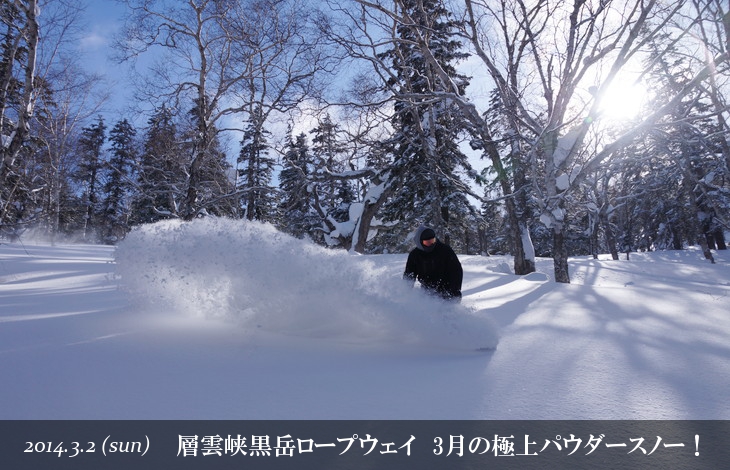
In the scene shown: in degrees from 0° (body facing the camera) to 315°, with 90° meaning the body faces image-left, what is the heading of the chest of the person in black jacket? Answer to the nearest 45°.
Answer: approximately 315°

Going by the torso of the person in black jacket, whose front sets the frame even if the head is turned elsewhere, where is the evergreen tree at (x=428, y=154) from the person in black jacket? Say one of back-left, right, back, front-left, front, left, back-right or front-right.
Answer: back-left

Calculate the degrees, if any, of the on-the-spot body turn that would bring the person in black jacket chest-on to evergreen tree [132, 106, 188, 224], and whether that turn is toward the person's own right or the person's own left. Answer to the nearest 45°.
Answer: approximately 180°

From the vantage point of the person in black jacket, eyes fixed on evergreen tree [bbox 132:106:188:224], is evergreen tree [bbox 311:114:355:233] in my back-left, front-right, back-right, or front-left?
front-right

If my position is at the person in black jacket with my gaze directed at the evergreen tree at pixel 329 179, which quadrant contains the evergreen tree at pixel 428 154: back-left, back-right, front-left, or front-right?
front-right

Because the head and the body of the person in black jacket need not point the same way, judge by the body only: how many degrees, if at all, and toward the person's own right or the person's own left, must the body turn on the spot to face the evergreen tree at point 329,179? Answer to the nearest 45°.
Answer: approximately 135° to the person's own left

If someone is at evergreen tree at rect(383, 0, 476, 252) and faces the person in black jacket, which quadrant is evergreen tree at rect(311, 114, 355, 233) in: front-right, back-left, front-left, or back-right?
back-right

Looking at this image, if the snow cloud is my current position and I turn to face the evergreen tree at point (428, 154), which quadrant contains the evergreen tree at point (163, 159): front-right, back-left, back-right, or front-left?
front-left
